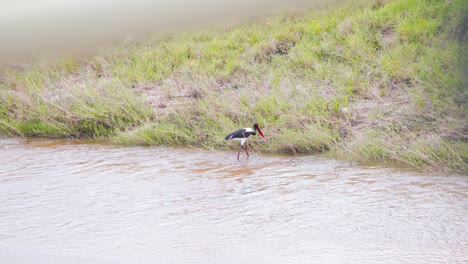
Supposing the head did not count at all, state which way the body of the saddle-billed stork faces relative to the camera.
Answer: to the viewer's right
